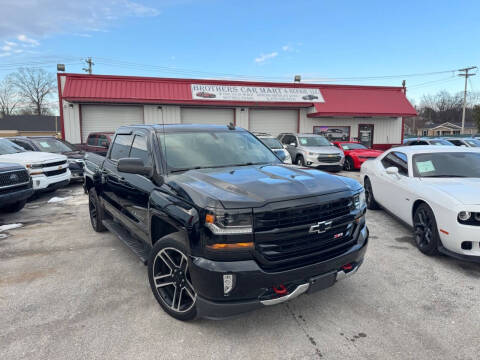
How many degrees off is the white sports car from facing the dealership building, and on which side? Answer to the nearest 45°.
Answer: approximately 180°

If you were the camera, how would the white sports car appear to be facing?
facing the viewer and to the right of the viewer

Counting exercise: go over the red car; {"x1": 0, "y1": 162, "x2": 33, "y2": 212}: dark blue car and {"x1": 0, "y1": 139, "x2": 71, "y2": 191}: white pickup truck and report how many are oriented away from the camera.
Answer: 0

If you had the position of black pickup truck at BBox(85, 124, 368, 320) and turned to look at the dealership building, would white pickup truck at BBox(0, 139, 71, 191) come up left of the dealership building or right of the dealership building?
left

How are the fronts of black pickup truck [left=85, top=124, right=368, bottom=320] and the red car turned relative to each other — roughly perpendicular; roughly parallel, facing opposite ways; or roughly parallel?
roughly parallel

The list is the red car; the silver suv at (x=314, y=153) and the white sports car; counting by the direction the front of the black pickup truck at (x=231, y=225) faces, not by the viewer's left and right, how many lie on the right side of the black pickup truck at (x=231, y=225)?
0

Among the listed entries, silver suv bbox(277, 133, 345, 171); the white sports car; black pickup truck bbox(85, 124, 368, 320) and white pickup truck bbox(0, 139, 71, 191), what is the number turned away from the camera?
0

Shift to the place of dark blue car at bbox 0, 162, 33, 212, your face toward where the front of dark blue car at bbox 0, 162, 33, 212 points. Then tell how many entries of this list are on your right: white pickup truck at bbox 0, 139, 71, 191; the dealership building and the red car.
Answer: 0

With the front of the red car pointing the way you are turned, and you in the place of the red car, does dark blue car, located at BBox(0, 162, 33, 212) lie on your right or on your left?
on your right

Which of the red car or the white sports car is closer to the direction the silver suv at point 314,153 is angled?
the white sports car

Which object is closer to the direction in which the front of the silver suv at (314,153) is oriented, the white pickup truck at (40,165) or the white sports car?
the white sports car

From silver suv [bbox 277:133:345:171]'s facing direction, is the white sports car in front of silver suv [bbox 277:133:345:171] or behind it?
in front

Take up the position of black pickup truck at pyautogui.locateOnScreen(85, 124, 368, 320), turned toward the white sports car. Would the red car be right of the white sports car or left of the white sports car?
left

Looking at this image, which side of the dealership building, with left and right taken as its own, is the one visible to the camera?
front

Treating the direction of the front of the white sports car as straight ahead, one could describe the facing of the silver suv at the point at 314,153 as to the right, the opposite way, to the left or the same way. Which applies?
the same way

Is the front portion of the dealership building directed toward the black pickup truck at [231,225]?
yes

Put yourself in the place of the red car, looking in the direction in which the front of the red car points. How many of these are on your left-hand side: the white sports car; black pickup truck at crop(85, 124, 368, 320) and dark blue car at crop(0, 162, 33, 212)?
0

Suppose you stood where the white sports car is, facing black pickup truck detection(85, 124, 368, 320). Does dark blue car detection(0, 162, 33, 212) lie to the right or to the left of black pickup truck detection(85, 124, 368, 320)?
right
